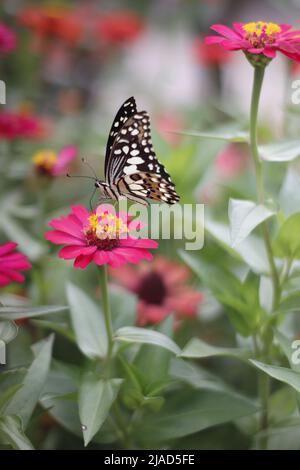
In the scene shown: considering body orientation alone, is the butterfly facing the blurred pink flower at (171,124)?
no

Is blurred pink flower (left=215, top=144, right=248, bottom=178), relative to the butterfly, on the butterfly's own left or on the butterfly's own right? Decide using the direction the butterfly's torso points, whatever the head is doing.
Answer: on the butterfly's own right

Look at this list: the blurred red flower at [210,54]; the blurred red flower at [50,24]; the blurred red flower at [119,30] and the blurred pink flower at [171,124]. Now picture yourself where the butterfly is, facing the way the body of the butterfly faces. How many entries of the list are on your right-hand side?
4

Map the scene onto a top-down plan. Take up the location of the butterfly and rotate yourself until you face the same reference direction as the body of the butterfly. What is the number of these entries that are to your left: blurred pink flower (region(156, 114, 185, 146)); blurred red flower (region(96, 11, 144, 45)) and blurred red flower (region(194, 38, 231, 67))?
0

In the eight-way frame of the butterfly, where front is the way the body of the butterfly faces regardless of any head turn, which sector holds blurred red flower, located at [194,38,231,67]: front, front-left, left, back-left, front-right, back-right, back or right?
right

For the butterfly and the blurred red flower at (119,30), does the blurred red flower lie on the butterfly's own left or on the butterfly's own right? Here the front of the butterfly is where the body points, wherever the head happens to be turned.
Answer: on the butterfly's own right

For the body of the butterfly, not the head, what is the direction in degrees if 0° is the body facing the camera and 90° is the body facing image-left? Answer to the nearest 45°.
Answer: approximately 90°
